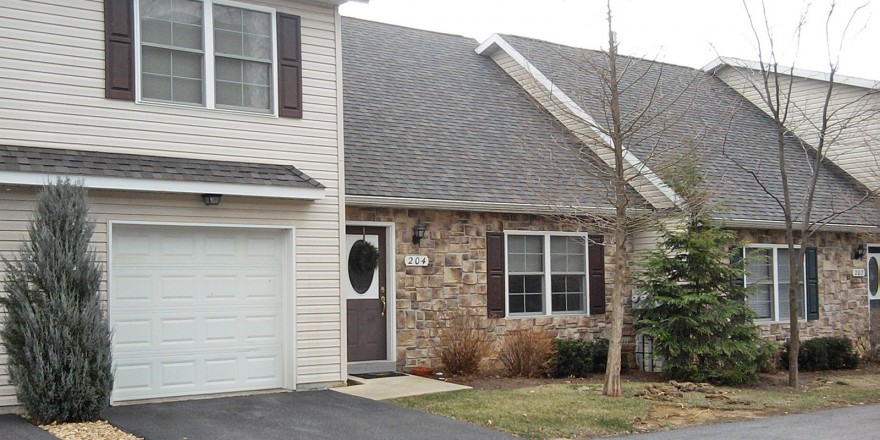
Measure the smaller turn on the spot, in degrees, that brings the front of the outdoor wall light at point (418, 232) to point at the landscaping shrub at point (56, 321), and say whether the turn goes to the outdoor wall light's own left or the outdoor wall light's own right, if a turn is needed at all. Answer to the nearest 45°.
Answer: approximately 90° to the outdoor wall light's own right

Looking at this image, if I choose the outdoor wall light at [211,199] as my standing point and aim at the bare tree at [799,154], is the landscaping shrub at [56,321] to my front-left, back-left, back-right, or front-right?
back-right

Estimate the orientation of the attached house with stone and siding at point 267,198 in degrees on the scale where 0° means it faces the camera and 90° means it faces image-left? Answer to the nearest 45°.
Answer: approximately 315°

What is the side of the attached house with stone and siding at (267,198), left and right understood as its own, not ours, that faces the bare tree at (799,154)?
left

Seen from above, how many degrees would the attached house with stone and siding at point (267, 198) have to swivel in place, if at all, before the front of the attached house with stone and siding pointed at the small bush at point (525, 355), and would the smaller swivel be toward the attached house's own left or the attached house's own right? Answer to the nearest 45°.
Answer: approximately 90° to the attached house's own left

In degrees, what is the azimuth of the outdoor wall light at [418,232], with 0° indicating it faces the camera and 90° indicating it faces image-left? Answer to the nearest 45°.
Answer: approximately 315°
